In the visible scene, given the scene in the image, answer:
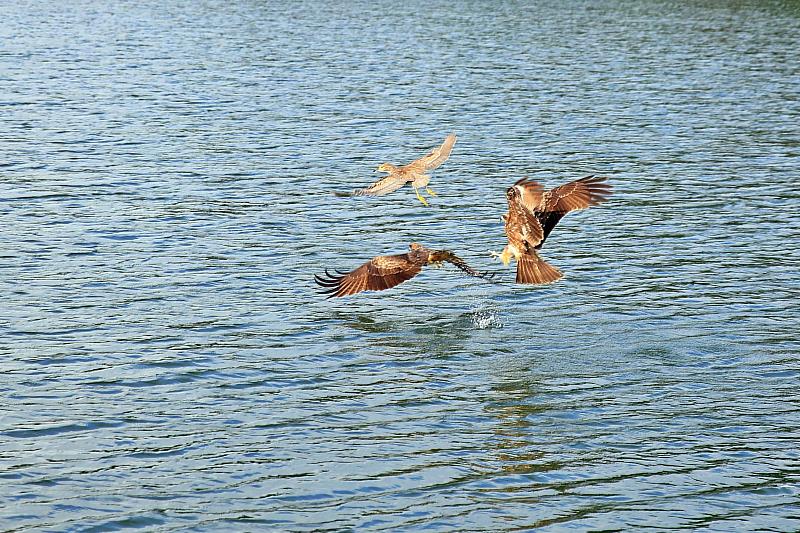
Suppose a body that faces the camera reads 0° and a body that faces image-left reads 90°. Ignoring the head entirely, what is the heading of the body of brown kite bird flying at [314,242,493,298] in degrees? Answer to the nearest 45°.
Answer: approximately 135°

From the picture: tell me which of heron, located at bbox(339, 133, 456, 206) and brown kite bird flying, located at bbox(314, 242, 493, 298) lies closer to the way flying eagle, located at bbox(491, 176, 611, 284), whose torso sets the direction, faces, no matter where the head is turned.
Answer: the heron

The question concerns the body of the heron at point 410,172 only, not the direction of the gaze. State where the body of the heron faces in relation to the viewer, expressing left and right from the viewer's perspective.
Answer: facing away from the viewer and to the left of the viewer

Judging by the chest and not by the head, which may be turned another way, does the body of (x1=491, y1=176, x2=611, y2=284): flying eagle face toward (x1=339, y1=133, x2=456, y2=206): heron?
yes
